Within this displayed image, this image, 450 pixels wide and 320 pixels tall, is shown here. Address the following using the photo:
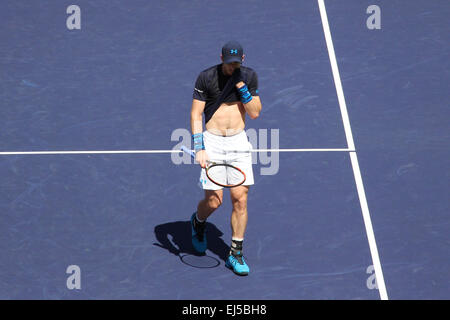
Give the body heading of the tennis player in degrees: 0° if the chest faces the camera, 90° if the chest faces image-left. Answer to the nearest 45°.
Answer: approximately 0°
